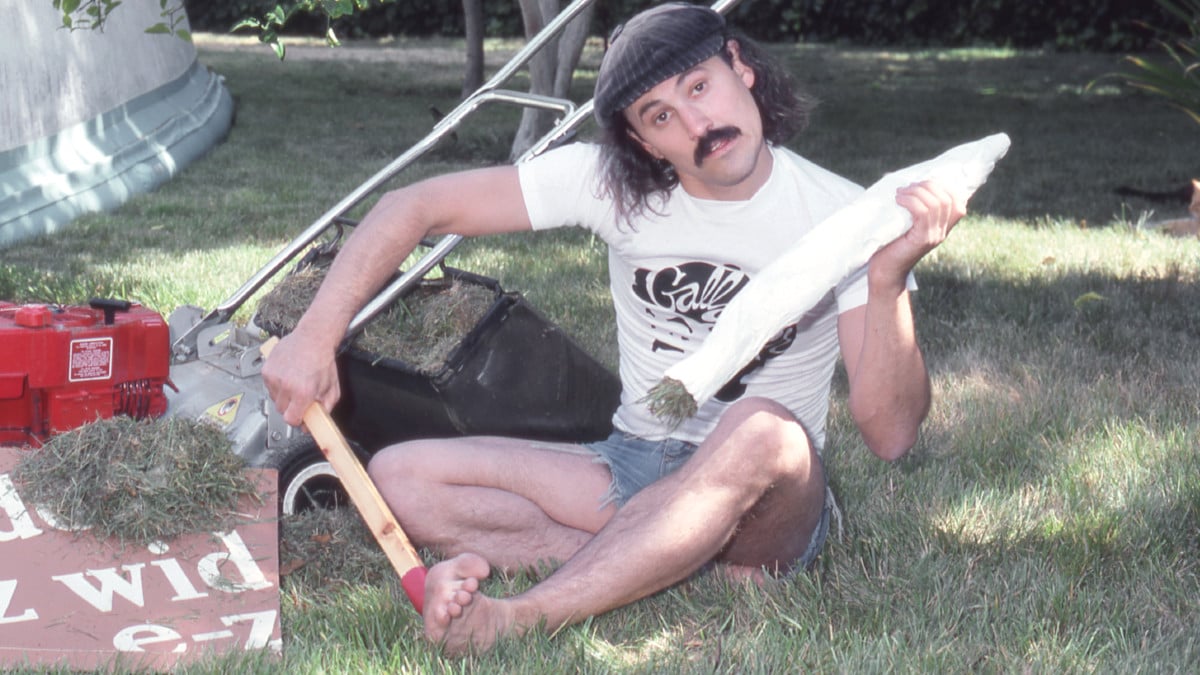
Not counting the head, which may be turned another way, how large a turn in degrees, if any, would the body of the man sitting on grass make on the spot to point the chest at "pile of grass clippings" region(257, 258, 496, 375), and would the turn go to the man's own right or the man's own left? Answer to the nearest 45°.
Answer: approximately 135° to the man's own right

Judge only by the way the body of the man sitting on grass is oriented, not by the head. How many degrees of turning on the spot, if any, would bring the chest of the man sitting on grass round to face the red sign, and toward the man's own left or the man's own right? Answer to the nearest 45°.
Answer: approximately 90° to the man's own right

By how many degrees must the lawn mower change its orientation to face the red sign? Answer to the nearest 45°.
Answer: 0° — it already faces it

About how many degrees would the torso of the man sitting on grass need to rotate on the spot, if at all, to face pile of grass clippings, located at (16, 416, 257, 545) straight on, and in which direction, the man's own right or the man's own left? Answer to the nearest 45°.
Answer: approximately 90° to the man's own right

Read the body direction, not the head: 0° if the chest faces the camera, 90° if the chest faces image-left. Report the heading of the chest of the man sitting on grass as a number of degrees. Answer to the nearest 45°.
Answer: approximately 0°

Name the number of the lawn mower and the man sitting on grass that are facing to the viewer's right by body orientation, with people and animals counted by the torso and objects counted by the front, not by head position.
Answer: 0

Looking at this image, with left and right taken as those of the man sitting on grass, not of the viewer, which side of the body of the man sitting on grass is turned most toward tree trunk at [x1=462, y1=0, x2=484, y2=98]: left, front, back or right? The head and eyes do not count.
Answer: back

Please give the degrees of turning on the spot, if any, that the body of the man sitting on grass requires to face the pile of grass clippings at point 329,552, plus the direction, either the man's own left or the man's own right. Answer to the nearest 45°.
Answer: approximately 90° to the man's own right
